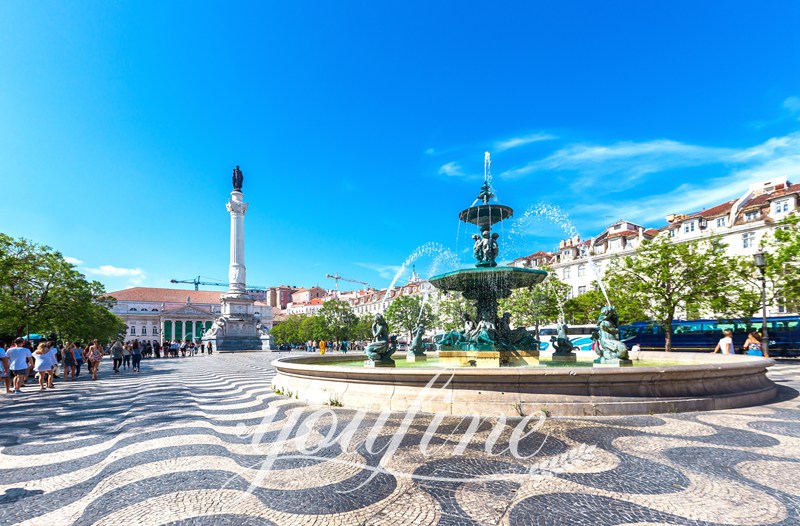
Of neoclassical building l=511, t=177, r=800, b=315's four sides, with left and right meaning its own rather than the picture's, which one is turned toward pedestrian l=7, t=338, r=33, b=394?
front

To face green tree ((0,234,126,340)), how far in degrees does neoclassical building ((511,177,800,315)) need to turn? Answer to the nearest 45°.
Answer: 0° — it already faces it

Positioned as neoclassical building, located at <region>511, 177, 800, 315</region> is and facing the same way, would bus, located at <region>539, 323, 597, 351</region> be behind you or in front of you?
in front

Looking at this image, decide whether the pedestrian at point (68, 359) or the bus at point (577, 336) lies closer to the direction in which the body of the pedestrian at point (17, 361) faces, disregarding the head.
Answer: the pedestrian
